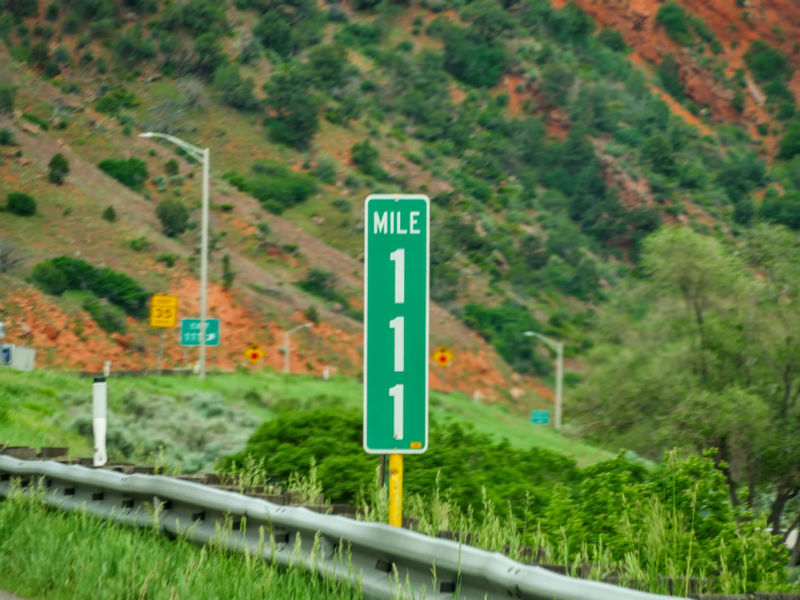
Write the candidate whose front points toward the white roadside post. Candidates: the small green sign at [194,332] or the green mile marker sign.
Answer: the small green sign

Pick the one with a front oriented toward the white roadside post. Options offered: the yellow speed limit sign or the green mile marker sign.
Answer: the yellow speed limit sign

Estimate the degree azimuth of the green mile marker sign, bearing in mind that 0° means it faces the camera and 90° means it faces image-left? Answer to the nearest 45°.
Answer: approximately 0°

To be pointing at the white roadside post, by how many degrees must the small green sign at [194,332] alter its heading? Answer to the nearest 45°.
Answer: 0° — it already faces it

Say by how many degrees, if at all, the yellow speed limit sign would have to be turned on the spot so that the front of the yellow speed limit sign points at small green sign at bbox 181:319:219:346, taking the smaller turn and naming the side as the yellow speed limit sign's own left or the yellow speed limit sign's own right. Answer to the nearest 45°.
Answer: approximately 135° to the yellow speed limit sign's own left

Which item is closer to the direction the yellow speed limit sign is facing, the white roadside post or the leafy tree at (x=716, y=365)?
the white roadside post

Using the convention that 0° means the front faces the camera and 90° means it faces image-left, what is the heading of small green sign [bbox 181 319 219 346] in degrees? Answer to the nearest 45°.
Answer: approximately 0°

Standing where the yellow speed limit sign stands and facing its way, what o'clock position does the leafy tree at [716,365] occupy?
The leafy tree is roughly at 10 o'clock from the yellow speed limit sign.

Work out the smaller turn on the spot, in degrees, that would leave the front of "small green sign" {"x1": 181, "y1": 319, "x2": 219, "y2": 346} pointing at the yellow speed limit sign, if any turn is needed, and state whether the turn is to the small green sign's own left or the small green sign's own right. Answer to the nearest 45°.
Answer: approximately 45° to the small green sign's own right

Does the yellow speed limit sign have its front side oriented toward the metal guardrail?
yes
